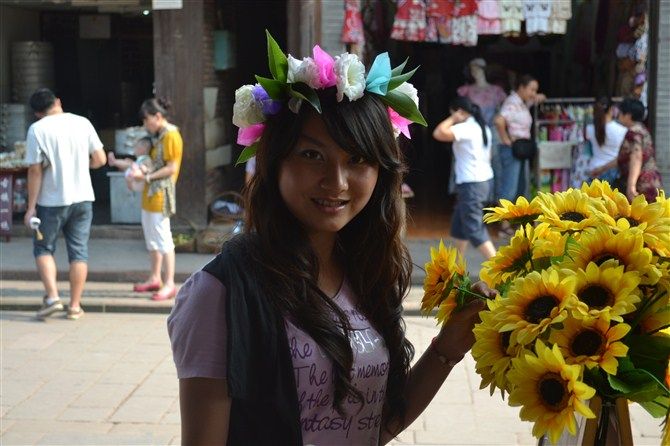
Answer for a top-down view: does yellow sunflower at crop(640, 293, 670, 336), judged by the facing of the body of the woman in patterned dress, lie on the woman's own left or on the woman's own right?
on the woman's own left

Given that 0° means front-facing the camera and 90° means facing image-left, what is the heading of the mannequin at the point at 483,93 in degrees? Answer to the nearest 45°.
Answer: approximately 0°

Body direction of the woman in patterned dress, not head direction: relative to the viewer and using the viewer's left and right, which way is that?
facing to the left of the viewer

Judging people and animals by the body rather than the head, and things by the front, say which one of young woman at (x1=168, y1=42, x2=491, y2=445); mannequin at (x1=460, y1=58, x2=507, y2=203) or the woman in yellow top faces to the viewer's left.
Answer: the woman in yellow top

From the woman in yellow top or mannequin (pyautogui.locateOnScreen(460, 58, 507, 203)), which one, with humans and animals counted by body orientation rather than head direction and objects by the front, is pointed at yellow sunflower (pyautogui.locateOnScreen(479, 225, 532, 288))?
the mannequin

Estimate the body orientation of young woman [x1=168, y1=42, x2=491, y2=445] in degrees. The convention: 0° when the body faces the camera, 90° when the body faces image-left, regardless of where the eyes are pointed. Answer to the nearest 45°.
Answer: approximately 315°

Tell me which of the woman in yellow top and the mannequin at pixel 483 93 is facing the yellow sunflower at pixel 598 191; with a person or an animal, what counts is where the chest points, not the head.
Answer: the mannequin

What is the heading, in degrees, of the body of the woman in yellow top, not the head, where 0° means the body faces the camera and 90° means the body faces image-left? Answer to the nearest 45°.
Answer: approximately 90°

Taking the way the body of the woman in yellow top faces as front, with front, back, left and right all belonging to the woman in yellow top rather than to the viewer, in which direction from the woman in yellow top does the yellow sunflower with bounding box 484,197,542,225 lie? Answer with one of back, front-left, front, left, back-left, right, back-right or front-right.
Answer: left

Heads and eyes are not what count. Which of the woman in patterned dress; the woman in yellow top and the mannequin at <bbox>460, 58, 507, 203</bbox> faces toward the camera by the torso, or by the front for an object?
the mannequin
